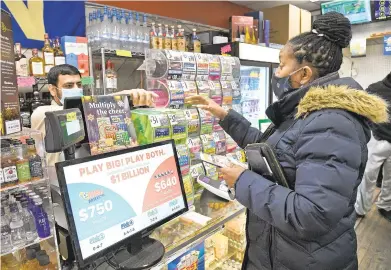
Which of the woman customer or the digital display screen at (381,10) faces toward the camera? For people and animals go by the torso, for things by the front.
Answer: the digital display screen

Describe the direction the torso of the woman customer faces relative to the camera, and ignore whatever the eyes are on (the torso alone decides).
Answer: to the viewer's left

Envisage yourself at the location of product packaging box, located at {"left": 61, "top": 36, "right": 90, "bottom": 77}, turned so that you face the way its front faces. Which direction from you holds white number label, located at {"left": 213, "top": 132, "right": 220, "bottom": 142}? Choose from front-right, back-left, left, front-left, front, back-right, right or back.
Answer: front-left

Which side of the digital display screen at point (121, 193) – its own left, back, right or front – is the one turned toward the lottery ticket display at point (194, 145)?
left

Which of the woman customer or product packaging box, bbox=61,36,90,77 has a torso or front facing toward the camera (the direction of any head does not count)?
the product packaging box

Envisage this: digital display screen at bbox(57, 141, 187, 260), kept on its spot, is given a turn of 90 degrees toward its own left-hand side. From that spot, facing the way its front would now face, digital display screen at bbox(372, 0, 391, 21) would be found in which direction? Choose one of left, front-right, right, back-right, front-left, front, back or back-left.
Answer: front

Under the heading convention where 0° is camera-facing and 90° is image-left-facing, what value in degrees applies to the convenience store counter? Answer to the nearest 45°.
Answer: approximately 315°

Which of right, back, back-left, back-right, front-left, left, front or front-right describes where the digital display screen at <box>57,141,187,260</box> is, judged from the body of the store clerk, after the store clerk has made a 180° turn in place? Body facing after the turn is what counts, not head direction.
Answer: back-left

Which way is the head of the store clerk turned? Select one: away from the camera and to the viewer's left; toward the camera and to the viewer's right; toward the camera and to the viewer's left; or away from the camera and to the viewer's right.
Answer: toward the camera and to the viewer's right

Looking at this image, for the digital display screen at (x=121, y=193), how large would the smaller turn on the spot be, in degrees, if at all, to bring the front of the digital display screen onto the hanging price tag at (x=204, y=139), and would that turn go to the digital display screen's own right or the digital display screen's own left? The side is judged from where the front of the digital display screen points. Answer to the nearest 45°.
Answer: approximately 90° to the digital display screen's own left

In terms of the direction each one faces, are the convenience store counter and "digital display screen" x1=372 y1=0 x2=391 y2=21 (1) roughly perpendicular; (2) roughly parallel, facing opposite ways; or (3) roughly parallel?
roughly perpendicular

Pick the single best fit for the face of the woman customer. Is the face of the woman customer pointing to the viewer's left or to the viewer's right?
to the viewer's left

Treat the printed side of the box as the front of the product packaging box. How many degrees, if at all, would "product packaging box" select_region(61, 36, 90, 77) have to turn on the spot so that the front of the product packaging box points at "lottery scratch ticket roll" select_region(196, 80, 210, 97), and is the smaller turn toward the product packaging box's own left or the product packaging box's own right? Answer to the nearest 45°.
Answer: approximately 45° to the product packaging box's own left

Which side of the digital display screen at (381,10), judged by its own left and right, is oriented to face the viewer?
front
